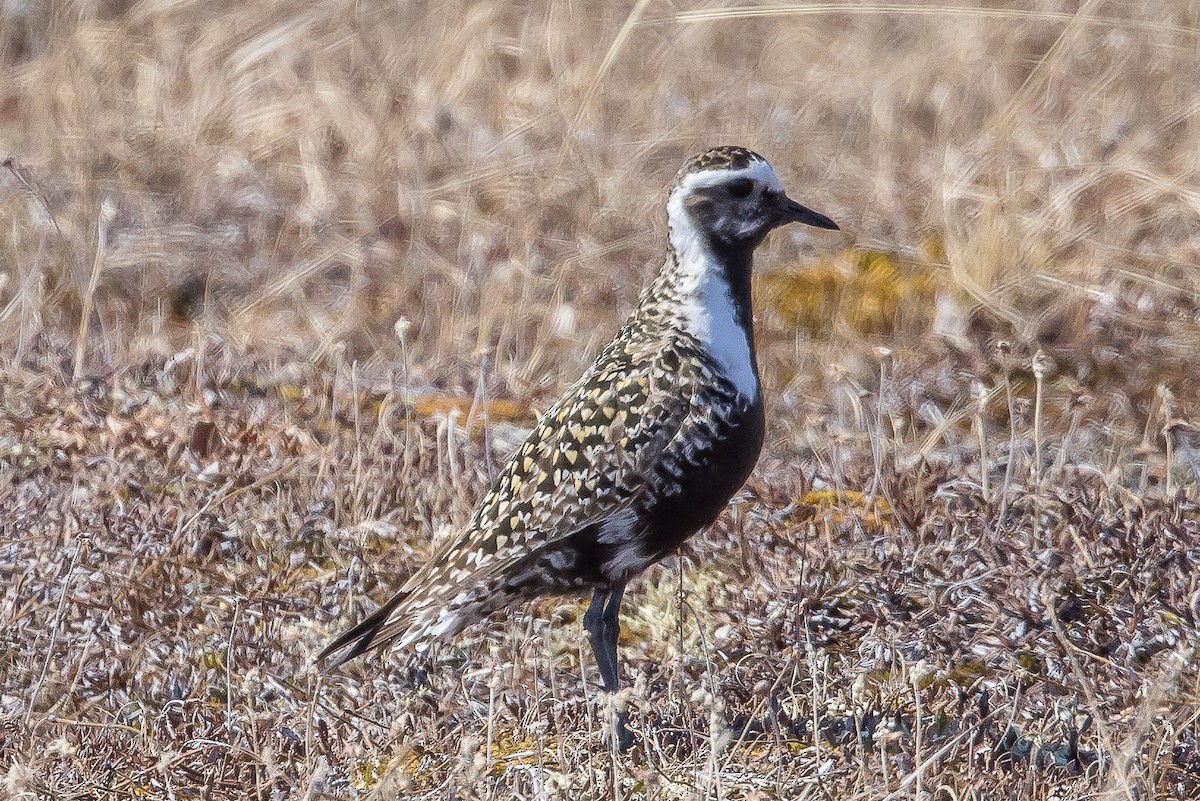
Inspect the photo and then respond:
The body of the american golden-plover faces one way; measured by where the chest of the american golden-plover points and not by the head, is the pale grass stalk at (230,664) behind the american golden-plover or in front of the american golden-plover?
behind

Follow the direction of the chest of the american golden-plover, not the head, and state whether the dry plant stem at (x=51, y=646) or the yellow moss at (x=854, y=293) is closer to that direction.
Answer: the yellow moss

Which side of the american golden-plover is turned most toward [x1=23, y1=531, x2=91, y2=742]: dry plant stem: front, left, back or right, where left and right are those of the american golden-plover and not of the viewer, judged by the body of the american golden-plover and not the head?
back

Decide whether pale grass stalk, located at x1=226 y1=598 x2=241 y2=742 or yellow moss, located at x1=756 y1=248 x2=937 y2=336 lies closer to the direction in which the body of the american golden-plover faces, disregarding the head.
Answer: the yellow moss

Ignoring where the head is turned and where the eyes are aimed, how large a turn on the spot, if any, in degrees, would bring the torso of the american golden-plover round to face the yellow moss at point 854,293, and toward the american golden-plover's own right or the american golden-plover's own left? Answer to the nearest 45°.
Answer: approximately 90° to the american golden-plover's own left

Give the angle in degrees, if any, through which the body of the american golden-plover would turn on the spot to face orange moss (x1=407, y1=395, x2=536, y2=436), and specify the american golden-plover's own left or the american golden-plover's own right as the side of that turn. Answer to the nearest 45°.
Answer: approximately 90° to the american golden-plover's own left

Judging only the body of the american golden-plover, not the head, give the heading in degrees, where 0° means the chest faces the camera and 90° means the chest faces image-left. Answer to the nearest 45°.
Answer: approximately 270°
